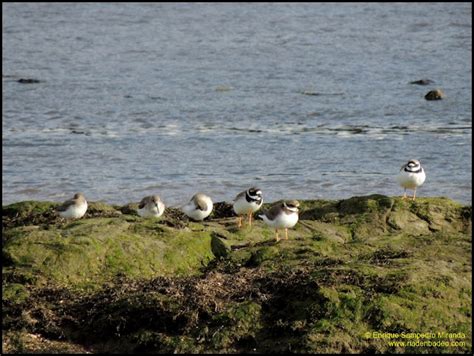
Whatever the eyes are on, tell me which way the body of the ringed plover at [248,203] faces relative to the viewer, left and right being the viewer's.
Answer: facing the viewer and to the right of the viewer

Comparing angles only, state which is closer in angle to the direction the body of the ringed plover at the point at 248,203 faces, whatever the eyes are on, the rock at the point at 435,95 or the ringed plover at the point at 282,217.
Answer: the ringed plover

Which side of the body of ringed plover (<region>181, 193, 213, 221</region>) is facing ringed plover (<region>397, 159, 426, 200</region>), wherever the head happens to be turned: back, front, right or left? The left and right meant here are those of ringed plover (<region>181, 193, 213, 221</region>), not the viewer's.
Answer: front

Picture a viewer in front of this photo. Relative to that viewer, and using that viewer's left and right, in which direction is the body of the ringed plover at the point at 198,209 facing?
facing to the right of the viewer

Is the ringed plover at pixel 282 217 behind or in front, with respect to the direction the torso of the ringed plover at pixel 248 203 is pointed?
in front

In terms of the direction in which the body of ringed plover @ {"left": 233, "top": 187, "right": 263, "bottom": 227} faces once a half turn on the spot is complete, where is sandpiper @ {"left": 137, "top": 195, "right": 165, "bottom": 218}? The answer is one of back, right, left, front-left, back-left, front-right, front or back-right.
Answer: front-left

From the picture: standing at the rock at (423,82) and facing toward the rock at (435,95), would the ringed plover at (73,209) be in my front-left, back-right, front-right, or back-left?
front-right

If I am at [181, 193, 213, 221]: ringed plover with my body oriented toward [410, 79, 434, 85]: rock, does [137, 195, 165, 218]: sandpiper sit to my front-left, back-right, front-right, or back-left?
back-left

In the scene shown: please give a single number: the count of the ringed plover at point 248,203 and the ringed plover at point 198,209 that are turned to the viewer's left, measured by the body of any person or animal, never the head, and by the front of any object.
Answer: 0

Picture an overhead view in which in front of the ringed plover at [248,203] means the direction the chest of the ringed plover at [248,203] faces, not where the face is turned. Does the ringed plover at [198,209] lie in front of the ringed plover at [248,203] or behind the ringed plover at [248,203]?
behind

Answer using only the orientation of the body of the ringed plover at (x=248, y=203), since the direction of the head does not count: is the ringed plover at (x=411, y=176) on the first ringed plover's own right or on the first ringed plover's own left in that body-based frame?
on the first ringed plover's own left

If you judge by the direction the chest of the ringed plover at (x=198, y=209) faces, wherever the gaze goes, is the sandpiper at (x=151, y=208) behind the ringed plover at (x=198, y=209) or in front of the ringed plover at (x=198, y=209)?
behind
